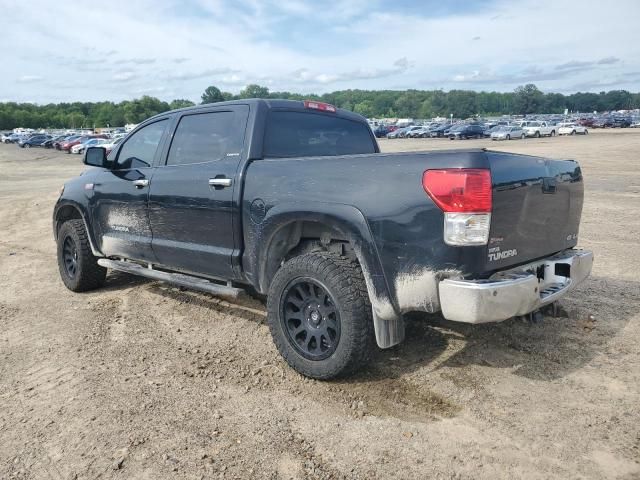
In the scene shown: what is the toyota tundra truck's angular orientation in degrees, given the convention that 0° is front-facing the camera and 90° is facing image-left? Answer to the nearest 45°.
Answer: approximately 135°
